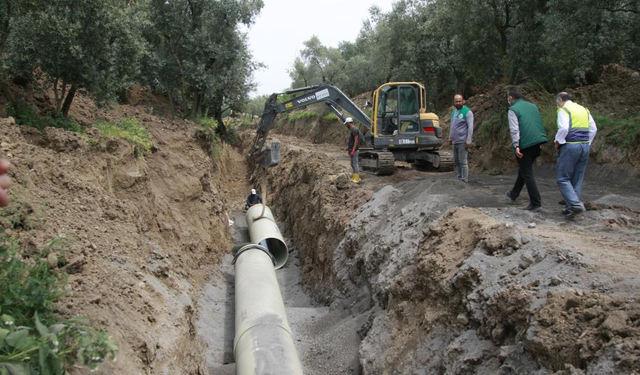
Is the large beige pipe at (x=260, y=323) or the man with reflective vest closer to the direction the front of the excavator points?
the large beige pipe

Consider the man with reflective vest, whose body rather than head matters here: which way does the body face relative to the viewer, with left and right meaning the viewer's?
facing away from the viewer and to the left of the viewer

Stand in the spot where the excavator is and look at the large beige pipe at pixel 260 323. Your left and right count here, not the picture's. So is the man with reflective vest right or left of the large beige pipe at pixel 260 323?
left

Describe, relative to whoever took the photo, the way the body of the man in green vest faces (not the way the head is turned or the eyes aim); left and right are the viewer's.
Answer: facing away from the viewer and to the left of the viewer

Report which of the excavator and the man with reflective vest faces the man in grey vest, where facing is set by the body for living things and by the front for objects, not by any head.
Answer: the man with reflective vest

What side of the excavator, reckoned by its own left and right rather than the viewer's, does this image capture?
left

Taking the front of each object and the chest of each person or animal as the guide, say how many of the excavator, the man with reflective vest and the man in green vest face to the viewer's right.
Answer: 0

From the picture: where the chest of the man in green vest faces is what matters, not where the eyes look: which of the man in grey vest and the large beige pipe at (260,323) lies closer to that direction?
the man in grey vest

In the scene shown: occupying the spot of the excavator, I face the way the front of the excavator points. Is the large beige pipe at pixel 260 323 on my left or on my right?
on my left

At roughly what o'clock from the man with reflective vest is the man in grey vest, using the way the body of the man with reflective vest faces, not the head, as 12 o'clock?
The man in grey vest is roughly at 12 o'clock from the man with reflective vest.

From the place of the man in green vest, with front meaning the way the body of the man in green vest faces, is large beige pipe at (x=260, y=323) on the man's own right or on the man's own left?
on the man's own left
